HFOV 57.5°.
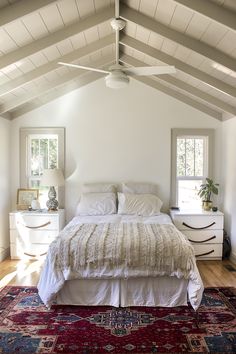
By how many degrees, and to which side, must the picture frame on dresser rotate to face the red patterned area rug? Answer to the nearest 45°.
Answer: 0° — it already faces it

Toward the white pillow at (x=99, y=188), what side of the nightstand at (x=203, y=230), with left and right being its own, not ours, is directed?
right

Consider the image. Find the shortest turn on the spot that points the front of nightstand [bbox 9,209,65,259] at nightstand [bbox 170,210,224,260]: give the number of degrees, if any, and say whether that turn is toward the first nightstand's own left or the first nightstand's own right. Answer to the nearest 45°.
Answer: approximately 90° to the first nightstand's own left

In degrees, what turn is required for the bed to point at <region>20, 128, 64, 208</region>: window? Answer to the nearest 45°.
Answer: approximately 135° to its right

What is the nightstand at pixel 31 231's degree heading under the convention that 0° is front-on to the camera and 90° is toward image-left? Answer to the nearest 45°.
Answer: approximately 0°

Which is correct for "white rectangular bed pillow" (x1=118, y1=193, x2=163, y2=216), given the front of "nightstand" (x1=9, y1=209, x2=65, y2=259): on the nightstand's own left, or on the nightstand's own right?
on the nightstand's own left

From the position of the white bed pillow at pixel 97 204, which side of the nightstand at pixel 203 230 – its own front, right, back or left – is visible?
right

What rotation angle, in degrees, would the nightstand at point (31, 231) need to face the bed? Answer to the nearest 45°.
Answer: approximately 45° to its left
